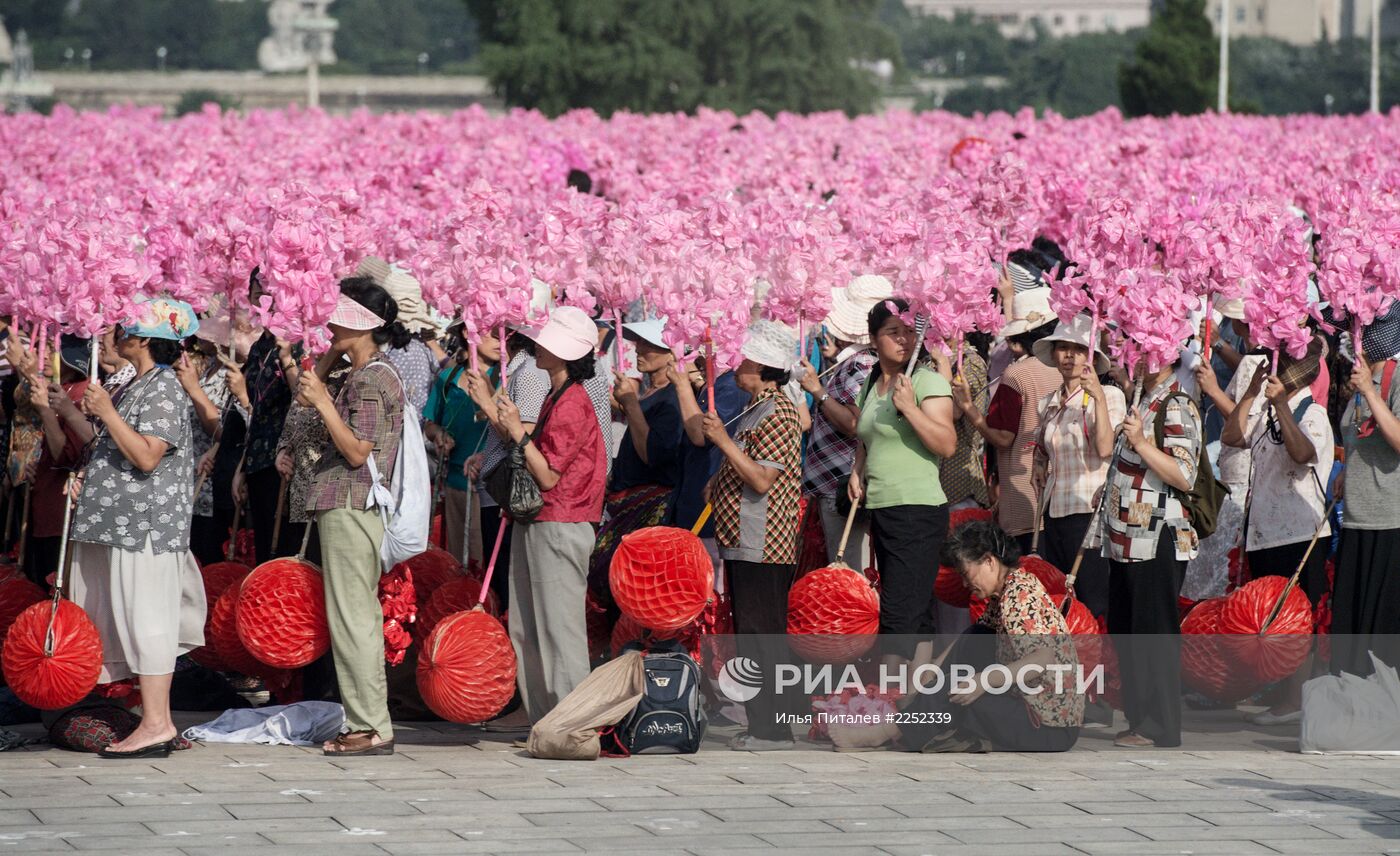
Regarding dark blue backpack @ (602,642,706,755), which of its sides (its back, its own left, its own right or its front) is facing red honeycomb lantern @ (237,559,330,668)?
right

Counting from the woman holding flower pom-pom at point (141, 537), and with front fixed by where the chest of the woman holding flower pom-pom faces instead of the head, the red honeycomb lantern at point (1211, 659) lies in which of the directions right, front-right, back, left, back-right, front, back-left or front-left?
back

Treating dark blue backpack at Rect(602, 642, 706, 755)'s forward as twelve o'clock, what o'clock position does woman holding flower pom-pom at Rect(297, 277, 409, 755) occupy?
The woman holding flower pom-pom is roughly at 3 o'clock from the dark blue backpack.

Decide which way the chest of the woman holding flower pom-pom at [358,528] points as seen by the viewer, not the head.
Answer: to the viewer's left

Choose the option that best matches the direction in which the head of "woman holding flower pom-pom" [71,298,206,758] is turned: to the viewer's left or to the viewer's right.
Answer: to the viewer's left

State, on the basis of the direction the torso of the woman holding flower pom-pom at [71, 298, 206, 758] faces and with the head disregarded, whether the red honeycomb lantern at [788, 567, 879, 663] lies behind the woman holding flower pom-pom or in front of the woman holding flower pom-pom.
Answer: behind

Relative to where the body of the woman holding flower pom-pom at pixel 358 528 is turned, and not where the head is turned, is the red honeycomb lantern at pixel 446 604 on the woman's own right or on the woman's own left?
on the woman's own right

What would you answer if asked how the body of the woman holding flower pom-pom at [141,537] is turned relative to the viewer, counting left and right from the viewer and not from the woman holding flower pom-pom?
facing to the left of the viewer

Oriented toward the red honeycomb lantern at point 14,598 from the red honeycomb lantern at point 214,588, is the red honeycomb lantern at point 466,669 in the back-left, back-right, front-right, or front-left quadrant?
back-left

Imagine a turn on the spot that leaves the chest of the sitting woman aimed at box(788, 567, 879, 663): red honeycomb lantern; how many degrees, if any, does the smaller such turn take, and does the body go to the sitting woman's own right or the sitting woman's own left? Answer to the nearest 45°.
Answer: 0° — they already face it

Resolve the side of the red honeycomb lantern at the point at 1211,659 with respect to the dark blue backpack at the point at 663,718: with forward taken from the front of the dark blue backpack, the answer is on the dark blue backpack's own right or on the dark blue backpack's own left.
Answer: on the dark blue backpack's own left

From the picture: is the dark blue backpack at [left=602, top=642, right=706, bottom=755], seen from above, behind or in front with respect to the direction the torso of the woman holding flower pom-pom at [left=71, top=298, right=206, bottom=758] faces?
behind
